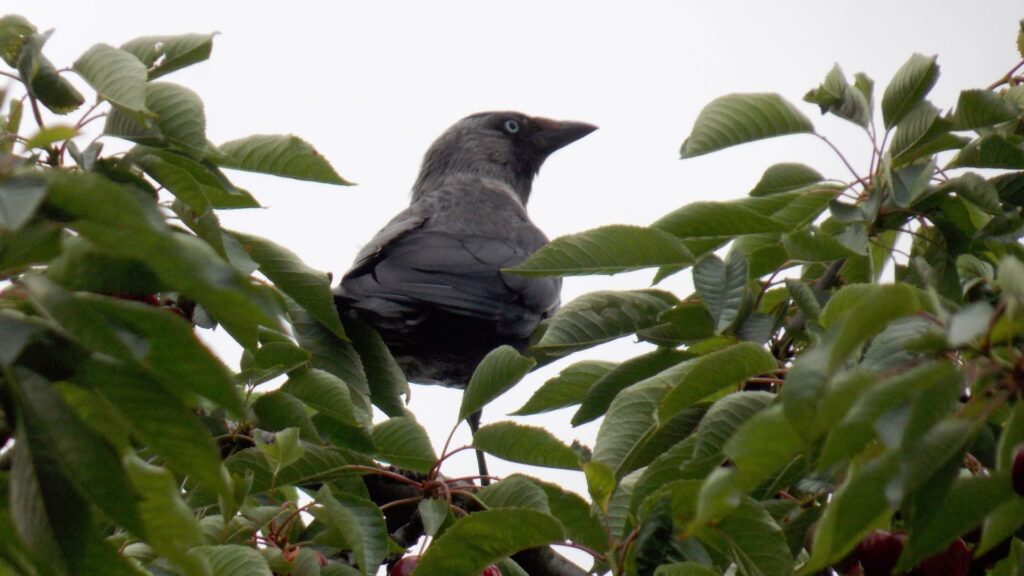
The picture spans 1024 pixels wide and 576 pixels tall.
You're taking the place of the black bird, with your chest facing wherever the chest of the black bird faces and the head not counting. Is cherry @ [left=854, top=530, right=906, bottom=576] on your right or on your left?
on your right

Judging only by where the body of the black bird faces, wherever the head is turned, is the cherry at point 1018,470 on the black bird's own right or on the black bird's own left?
on the black bird's own right

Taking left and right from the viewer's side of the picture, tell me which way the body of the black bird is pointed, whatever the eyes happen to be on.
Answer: facing away from the viewer and to the right of the viewer

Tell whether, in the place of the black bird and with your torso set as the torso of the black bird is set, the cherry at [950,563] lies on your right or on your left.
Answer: on your right

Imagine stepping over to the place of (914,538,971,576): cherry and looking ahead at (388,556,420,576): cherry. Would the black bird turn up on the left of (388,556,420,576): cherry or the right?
right

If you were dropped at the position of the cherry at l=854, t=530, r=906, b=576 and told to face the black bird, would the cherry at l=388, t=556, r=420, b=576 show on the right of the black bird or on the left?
left

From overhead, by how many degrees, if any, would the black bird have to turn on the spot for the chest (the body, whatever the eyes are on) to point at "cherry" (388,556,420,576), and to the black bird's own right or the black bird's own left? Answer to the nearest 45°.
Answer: approximately 135° to the black bird's own right
